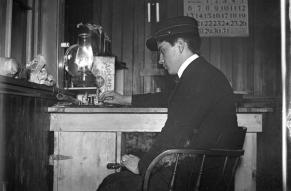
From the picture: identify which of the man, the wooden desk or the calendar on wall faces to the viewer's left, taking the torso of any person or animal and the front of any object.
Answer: the man

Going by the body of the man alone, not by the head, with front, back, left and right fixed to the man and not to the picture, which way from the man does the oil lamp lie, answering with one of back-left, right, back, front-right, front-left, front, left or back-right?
front-right

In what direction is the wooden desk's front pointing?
toward the camera

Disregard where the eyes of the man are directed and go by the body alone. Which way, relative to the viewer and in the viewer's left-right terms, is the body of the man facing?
facing to the left of the viewer

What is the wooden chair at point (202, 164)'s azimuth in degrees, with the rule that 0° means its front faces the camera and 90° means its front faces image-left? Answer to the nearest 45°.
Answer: approximately 90°

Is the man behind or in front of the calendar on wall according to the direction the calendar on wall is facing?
in front

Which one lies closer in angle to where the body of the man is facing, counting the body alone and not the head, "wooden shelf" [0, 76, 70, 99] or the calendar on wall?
the wooden shelf

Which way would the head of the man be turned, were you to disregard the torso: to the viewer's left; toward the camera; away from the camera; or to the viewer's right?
to the viewer's left

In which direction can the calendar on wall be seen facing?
toward the camera

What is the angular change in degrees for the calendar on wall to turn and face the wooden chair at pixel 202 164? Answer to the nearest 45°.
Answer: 0° — it already faces it
